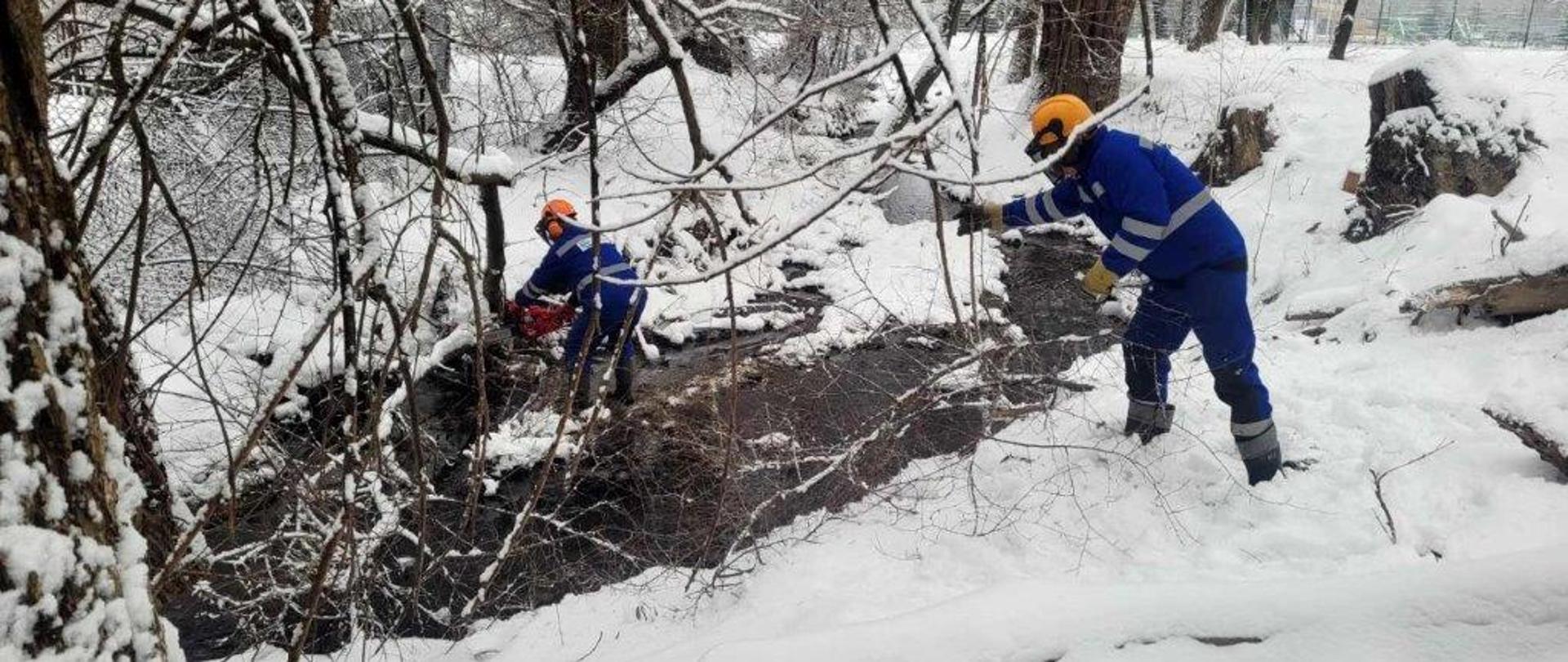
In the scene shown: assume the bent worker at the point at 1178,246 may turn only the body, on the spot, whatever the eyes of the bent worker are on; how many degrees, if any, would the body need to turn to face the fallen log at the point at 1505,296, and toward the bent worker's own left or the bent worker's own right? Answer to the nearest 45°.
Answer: approximately 135° to the bent worker's own right

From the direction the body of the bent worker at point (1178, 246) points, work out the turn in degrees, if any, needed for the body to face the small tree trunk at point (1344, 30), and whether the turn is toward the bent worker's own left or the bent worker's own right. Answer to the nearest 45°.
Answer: approximately 90° to the bent worker's own right

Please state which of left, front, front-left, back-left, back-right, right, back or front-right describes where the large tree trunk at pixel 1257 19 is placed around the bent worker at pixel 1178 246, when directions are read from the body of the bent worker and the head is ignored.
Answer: right

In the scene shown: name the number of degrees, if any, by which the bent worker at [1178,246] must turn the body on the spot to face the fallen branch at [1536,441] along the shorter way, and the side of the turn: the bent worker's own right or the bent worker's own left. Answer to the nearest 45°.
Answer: approximately 180°

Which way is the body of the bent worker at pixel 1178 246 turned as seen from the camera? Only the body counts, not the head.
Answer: to the viewer's left

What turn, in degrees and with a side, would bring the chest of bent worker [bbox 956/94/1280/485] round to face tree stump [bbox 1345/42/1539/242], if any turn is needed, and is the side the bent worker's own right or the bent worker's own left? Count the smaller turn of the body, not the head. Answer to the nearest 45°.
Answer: approximately 135° to the bent worker's own right

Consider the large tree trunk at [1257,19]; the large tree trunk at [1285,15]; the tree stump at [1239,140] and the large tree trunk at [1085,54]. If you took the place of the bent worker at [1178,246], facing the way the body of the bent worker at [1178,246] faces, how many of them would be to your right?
4

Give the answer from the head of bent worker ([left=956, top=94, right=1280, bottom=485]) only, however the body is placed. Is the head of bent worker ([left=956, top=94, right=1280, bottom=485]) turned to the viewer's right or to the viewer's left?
to the viewer's left

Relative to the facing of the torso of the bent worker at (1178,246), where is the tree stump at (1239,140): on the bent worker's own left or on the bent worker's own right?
on the bent worker's own right

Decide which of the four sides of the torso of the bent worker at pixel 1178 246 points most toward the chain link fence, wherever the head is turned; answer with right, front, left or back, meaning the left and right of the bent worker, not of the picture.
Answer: right
